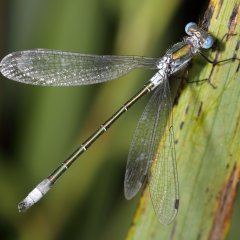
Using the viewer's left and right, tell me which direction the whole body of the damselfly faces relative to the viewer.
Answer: facing away from the viewer and to the right of the viewer
